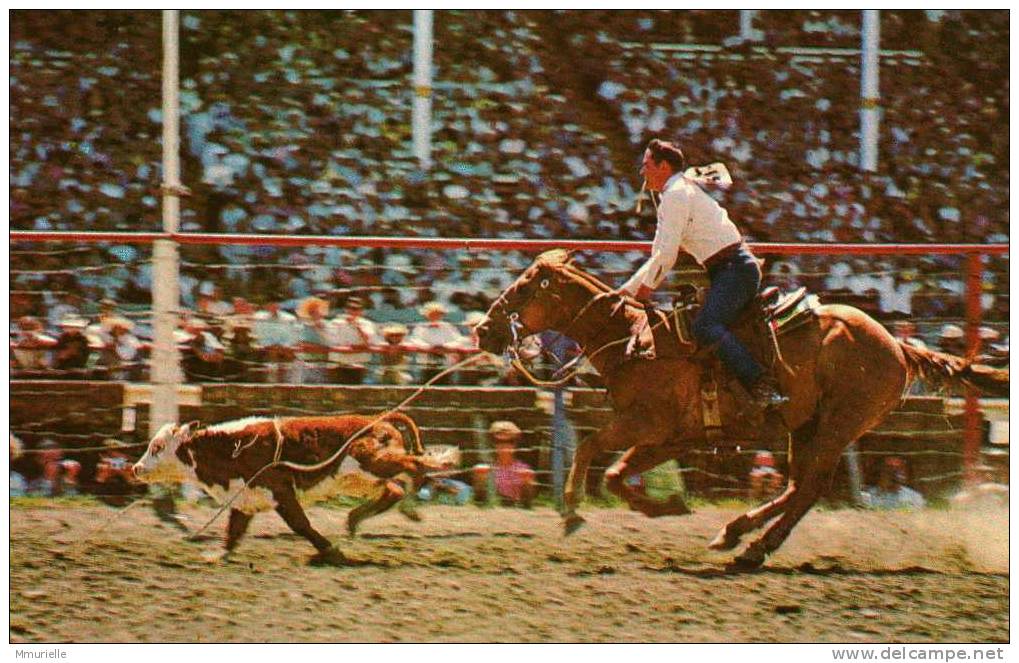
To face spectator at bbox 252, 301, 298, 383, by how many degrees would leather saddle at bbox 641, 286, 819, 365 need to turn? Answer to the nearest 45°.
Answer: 0° — it already faces them

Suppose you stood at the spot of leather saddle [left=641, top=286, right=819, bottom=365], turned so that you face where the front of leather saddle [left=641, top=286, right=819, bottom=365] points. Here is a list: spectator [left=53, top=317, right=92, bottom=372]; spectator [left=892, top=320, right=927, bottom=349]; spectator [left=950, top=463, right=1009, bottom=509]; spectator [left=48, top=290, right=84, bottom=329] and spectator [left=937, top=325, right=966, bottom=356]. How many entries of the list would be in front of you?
2

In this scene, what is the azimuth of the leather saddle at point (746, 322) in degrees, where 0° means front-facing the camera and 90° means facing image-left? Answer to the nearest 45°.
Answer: approximately 90°

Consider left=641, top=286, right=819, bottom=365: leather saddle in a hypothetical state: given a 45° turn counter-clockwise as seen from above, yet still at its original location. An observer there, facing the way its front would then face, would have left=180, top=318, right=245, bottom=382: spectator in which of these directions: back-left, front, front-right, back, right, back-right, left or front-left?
front-right

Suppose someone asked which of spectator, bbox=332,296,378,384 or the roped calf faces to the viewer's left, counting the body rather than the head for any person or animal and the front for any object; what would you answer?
the roped calf

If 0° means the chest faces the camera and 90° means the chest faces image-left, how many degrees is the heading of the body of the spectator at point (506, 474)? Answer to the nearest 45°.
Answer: approximately 0°

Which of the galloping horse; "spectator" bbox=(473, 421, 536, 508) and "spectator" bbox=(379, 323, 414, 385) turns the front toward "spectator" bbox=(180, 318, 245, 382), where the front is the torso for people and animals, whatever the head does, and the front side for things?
the galloping horse

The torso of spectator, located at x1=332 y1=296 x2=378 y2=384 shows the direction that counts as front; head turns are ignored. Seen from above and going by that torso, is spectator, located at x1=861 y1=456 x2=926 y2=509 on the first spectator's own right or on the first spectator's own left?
on the first spectator's own left

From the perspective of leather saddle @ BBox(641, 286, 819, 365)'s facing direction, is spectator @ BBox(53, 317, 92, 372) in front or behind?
in front

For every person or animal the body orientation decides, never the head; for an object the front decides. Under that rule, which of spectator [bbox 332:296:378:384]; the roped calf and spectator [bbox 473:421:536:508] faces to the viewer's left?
the roped calf

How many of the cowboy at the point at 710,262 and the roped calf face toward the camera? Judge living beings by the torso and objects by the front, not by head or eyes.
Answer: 0

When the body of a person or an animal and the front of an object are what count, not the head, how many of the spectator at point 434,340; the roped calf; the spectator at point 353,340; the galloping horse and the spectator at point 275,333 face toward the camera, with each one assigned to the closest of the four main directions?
3

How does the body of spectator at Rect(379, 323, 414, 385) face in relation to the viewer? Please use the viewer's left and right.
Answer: facing the viewer

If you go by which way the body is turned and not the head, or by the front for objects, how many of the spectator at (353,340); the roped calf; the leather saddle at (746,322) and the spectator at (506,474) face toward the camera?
2

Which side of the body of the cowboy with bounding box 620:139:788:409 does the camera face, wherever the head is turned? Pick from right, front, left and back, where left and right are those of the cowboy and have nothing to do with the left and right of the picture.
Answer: left

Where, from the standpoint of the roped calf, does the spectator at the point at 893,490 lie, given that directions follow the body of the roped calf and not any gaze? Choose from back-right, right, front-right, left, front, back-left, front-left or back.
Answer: back

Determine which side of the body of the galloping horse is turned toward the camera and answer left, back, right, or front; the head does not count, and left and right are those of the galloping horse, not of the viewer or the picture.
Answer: left

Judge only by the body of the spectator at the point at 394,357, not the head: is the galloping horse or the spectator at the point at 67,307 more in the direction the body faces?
the galloping horse

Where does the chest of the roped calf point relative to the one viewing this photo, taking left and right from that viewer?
facing to the left of the viewer

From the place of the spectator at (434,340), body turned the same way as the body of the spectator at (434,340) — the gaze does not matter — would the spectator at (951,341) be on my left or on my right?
on my left
